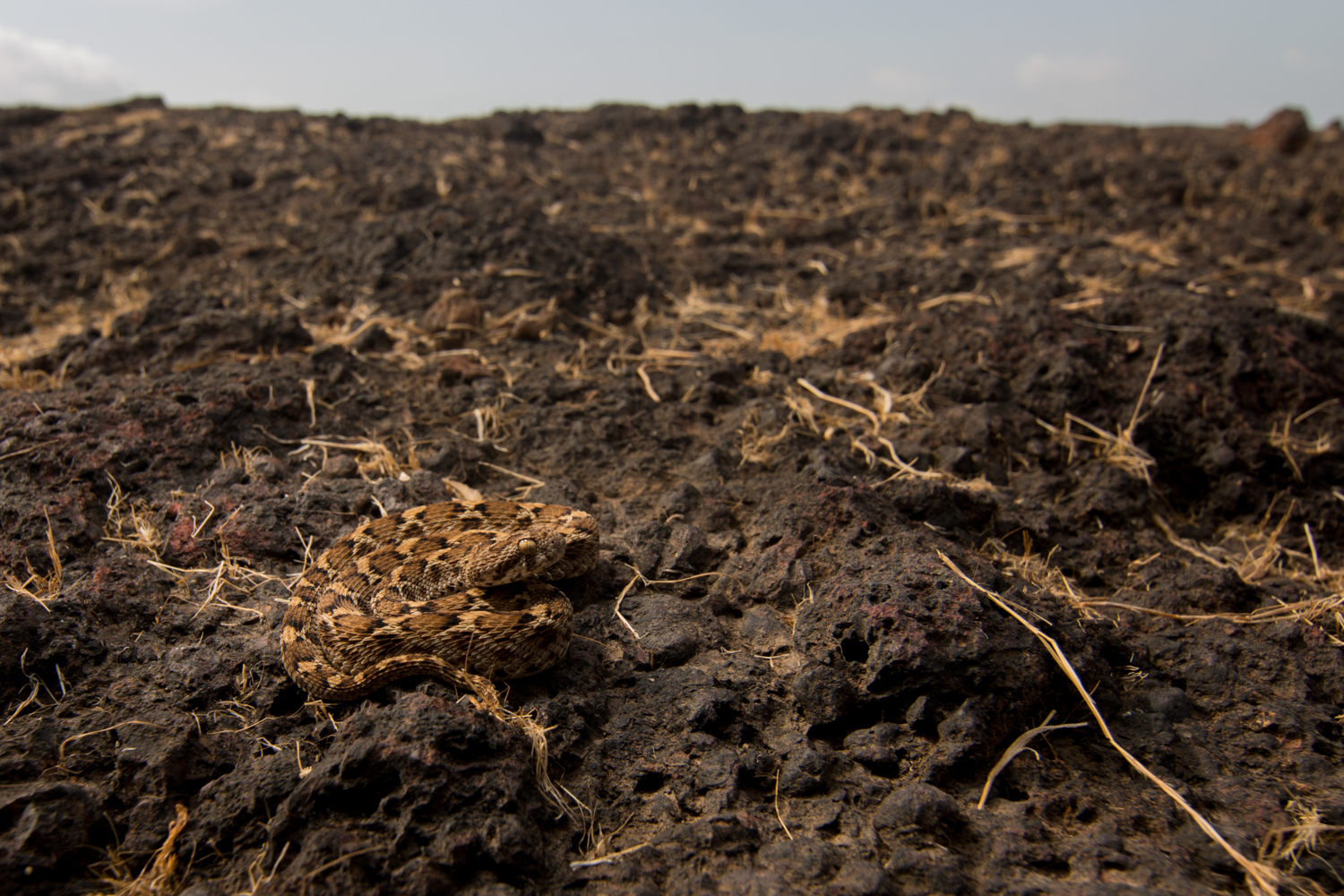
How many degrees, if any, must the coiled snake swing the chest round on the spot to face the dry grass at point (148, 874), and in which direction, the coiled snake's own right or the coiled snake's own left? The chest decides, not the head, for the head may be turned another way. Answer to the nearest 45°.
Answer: approximately 135° to the coiled snake's own right

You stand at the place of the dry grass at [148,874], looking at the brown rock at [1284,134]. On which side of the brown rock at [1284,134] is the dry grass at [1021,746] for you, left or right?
right

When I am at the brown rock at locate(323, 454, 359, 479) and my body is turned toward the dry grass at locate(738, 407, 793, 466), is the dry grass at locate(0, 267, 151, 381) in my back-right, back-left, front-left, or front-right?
back-left

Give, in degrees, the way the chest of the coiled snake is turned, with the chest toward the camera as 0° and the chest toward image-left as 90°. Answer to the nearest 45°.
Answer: approximately 270°

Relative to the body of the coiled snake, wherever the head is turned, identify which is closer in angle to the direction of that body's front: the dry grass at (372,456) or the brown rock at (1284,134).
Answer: the brown rock

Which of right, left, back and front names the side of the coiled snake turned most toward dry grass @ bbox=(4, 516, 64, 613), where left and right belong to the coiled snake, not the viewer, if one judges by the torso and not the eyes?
back

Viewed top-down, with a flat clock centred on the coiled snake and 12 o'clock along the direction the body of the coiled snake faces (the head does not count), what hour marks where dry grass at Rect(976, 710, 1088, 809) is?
The dry grass is roughly at 1 o'clock from the coiled snake.

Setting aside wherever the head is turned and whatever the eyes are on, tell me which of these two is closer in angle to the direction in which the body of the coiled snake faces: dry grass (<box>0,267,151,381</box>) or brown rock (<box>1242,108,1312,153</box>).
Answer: the brown rock

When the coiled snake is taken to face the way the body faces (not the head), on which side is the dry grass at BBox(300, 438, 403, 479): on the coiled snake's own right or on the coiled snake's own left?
on the coiled snake's own left
